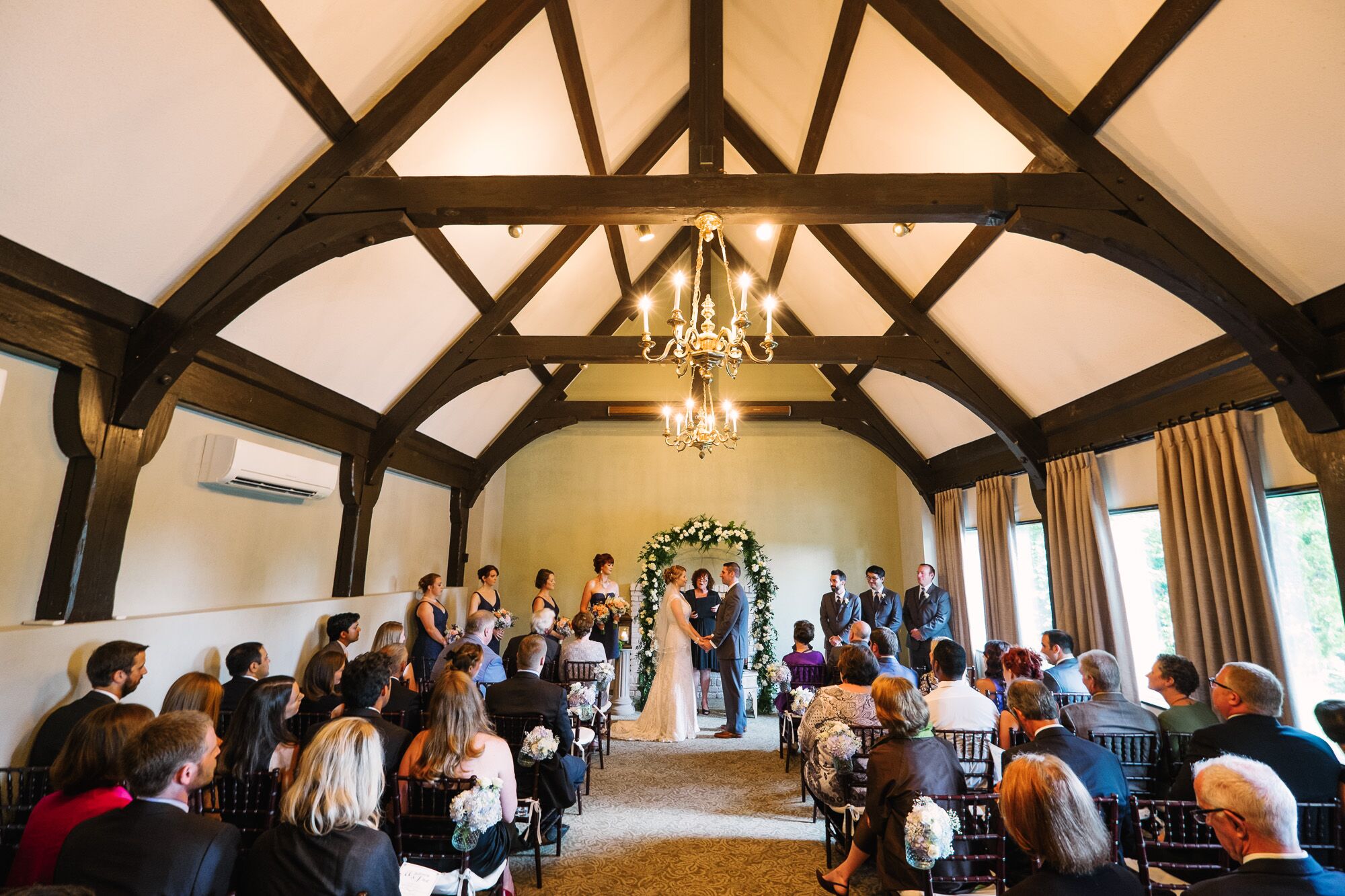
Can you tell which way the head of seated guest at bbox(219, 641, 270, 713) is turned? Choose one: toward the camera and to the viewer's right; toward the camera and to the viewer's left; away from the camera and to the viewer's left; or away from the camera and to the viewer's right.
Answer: away from the camera and to the viewer's right

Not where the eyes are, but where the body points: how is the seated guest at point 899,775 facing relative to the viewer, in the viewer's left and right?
facing away from the viewer and to the left of the viewer

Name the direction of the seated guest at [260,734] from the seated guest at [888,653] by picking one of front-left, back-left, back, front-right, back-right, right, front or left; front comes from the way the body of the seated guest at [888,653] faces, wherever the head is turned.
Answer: left

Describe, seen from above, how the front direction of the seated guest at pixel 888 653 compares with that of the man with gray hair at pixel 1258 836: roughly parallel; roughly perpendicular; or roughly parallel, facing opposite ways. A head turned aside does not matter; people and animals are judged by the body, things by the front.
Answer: roughly parallel

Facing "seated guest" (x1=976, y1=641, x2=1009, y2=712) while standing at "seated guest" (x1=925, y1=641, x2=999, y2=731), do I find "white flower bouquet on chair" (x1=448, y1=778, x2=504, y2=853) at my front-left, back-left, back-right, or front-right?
back-left

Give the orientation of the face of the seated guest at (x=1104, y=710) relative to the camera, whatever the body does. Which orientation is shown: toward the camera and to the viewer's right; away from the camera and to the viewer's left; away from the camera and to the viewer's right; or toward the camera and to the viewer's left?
away from the camera and to the viewer's left

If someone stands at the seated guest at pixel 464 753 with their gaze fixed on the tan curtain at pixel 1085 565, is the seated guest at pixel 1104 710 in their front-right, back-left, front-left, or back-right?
front-right

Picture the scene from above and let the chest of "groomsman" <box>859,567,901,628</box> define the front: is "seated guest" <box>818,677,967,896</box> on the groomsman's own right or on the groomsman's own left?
on the groomsman's own left

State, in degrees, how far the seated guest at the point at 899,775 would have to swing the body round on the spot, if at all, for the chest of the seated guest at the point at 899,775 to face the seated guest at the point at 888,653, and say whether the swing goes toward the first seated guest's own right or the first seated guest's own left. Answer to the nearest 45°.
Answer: approximately 45° to the first seated guest's own right

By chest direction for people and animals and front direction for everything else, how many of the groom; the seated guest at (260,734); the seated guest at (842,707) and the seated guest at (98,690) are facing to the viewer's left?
1

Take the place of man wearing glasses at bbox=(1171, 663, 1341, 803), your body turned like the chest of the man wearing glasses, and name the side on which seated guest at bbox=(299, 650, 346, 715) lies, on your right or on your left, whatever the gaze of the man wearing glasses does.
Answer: on your left

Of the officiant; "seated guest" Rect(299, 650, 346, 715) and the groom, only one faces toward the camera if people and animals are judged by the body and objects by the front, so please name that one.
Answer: the officiant

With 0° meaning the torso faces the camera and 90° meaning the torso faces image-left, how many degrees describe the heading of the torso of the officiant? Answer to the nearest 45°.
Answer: approximately 0°

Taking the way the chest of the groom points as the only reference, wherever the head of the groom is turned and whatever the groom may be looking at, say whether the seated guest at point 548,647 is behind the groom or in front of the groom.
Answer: in front

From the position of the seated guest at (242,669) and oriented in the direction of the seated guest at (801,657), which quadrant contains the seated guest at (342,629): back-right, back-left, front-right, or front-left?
front-left

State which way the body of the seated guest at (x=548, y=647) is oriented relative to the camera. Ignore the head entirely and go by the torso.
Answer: away from the camera

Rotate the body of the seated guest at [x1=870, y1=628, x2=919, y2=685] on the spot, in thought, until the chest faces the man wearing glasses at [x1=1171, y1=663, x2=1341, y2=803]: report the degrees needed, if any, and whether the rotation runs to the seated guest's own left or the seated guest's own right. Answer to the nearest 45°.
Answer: approximately 180°

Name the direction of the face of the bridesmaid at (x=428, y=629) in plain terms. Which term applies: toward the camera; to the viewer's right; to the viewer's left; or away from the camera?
to the viewer's right
